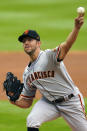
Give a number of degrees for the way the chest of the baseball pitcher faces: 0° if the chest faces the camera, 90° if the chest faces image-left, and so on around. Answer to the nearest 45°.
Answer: approximately 45°
